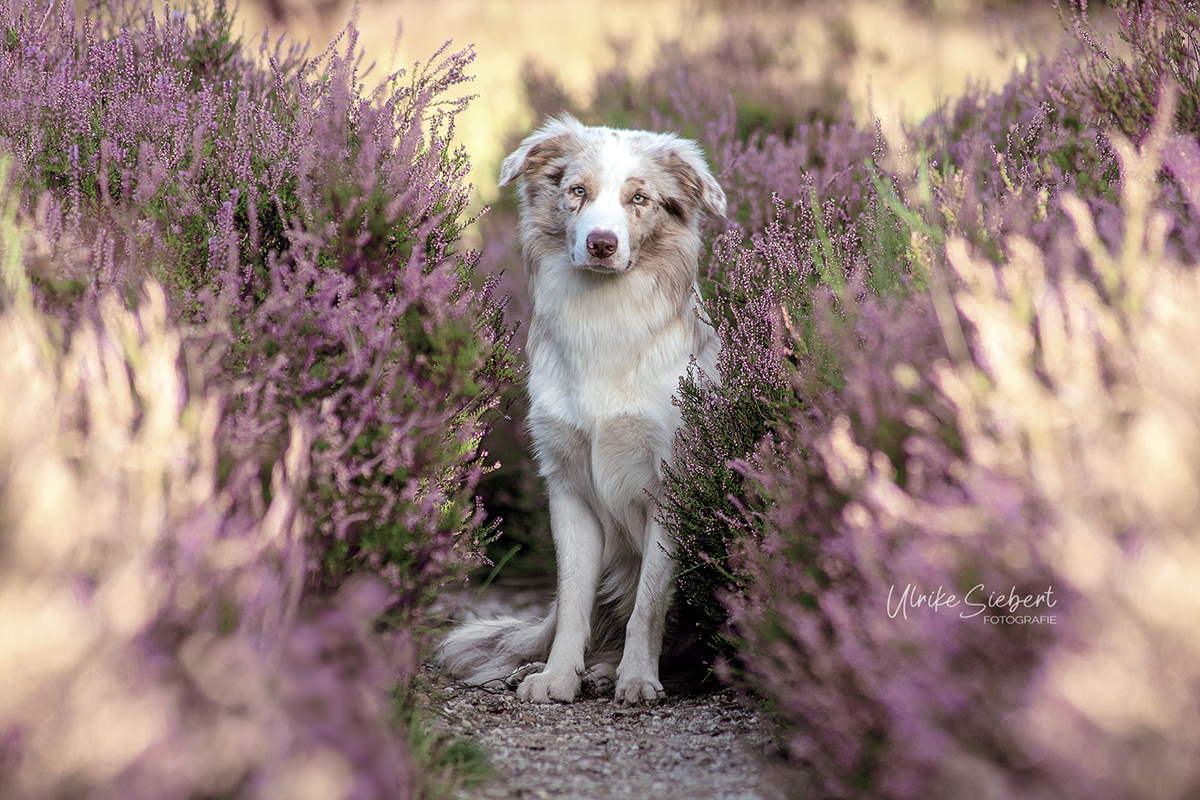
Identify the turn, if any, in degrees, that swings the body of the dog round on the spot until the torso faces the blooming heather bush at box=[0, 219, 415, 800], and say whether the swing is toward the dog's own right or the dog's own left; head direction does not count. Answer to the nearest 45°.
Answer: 0° — it already faces it

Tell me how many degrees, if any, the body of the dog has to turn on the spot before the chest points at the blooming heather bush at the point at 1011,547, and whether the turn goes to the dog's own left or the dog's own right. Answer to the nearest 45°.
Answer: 0° — it already faces it

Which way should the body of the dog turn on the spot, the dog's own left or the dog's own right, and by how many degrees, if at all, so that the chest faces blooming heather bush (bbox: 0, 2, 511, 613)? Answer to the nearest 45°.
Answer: approximately 45° to the dog's own right

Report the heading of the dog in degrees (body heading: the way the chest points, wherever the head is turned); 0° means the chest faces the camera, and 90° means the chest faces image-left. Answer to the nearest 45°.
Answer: approximately 0°

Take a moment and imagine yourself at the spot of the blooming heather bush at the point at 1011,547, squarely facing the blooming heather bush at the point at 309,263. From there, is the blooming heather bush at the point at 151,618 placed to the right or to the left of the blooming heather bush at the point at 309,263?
left
